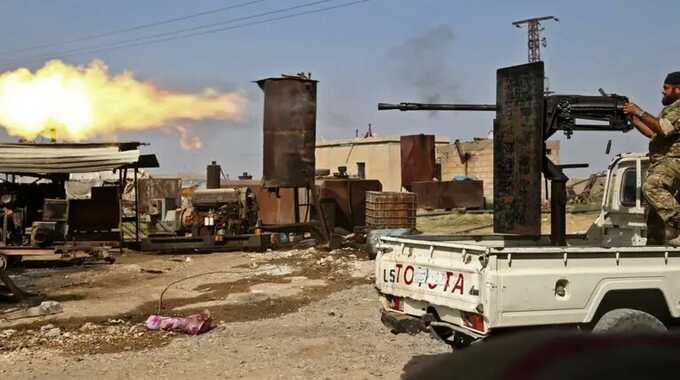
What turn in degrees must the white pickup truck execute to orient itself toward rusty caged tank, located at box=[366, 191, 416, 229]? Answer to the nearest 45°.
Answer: approximately 45° to its left

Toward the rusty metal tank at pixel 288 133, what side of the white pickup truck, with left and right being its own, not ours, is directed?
left

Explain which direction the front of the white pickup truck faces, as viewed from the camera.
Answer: facing away from the viewer and to the right of the viewer

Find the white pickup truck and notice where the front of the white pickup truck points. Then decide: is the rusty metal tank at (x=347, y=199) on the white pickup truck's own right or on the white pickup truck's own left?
on the white pickup truck's own left

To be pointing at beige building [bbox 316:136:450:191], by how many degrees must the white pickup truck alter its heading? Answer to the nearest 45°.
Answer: approximately 45° to its left

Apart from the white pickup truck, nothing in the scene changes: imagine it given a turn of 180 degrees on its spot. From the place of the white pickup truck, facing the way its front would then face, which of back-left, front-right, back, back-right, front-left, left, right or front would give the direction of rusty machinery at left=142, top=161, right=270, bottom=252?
right

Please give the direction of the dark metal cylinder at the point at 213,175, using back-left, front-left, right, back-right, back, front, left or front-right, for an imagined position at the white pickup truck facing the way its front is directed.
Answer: left
